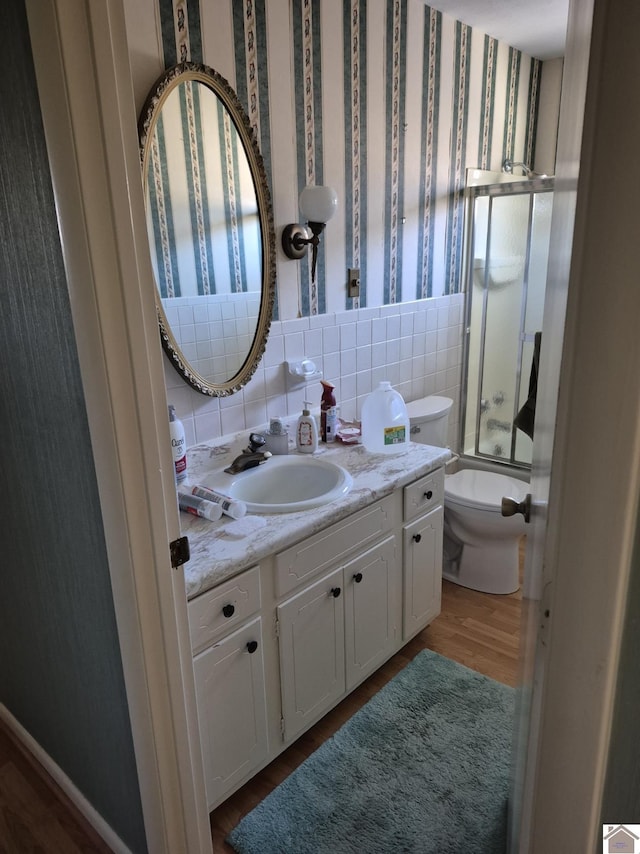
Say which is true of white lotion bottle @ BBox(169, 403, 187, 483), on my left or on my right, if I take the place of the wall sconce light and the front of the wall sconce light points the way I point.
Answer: on my right

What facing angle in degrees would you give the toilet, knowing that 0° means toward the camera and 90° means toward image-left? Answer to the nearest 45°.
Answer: approximately 315°

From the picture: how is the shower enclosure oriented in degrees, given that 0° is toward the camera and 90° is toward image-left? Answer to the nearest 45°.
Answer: approximately 45°

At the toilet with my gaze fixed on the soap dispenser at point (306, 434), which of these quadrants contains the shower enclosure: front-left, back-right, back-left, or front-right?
back-right

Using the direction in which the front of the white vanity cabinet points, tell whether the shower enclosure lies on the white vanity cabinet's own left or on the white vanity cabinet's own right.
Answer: on the white vanity cabinet's own left

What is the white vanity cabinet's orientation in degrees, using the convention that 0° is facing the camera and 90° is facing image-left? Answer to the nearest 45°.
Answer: approximately 315°

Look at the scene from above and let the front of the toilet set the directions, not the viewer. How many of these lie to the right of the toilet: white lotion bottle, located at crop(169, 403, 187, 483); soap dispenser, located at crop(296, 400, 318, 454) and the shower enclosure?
2

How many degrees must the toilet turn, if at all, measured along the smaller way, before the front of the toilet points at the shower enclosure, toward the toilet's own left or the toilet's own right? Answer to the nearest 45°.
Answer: approximately 135° to the toilet's own left

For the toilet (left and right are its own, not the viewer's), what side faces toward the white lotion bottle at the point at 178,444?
right
